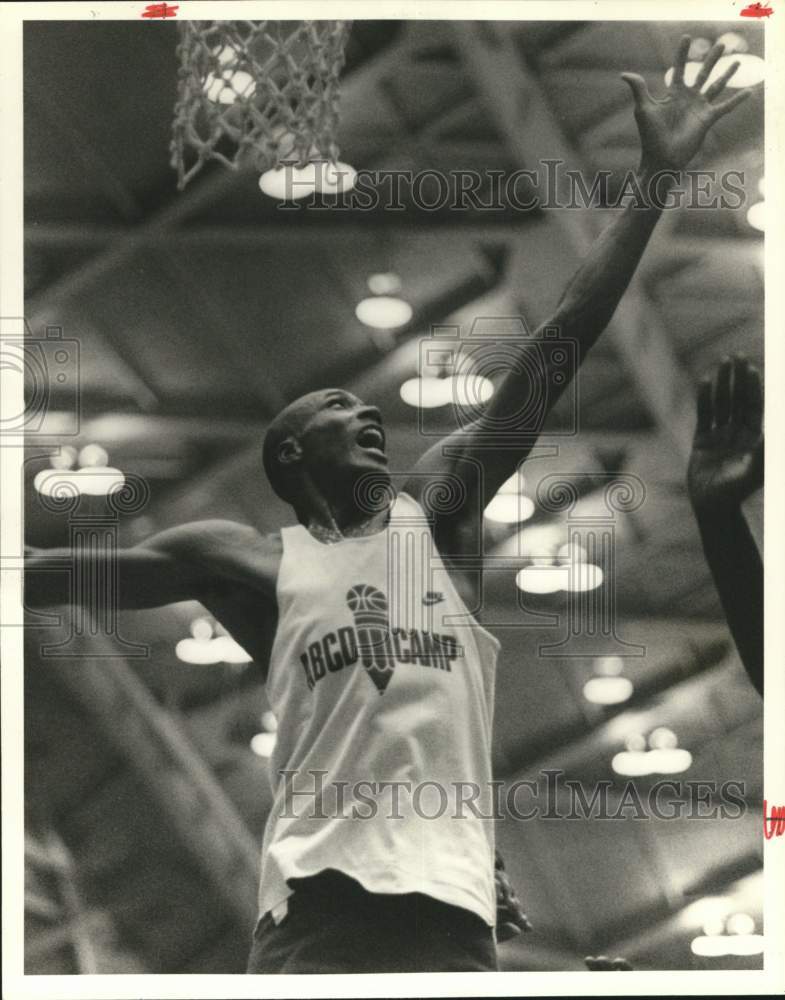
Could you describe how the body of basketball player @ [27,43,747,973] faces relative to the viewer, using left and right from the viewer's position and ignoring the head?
facing the viewer

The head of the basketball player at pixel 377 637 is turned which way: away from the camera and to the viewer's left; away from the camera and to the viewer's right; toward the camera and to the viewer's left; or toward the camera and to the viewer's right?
toward the camera and to the viewer's right
